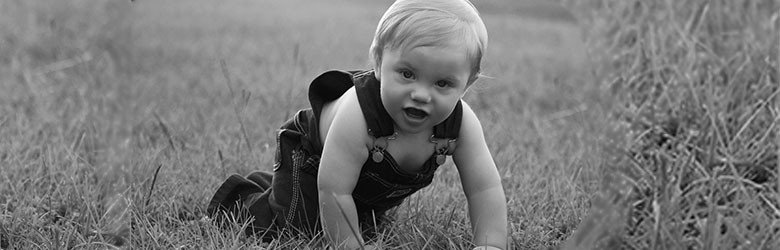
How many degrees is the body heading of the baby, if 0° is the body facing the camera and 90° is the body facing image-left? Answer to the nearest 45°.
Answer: approximately 315°
